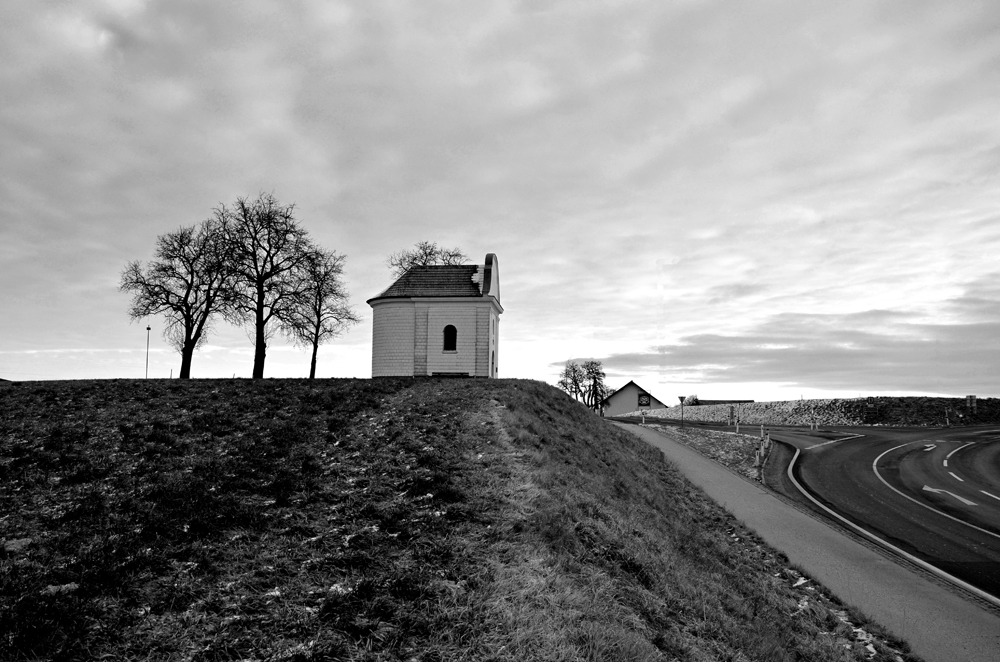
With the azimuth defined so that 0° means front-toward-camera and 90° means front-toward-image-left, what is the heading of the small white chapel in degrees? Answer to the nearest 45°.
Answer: approximately 270°
